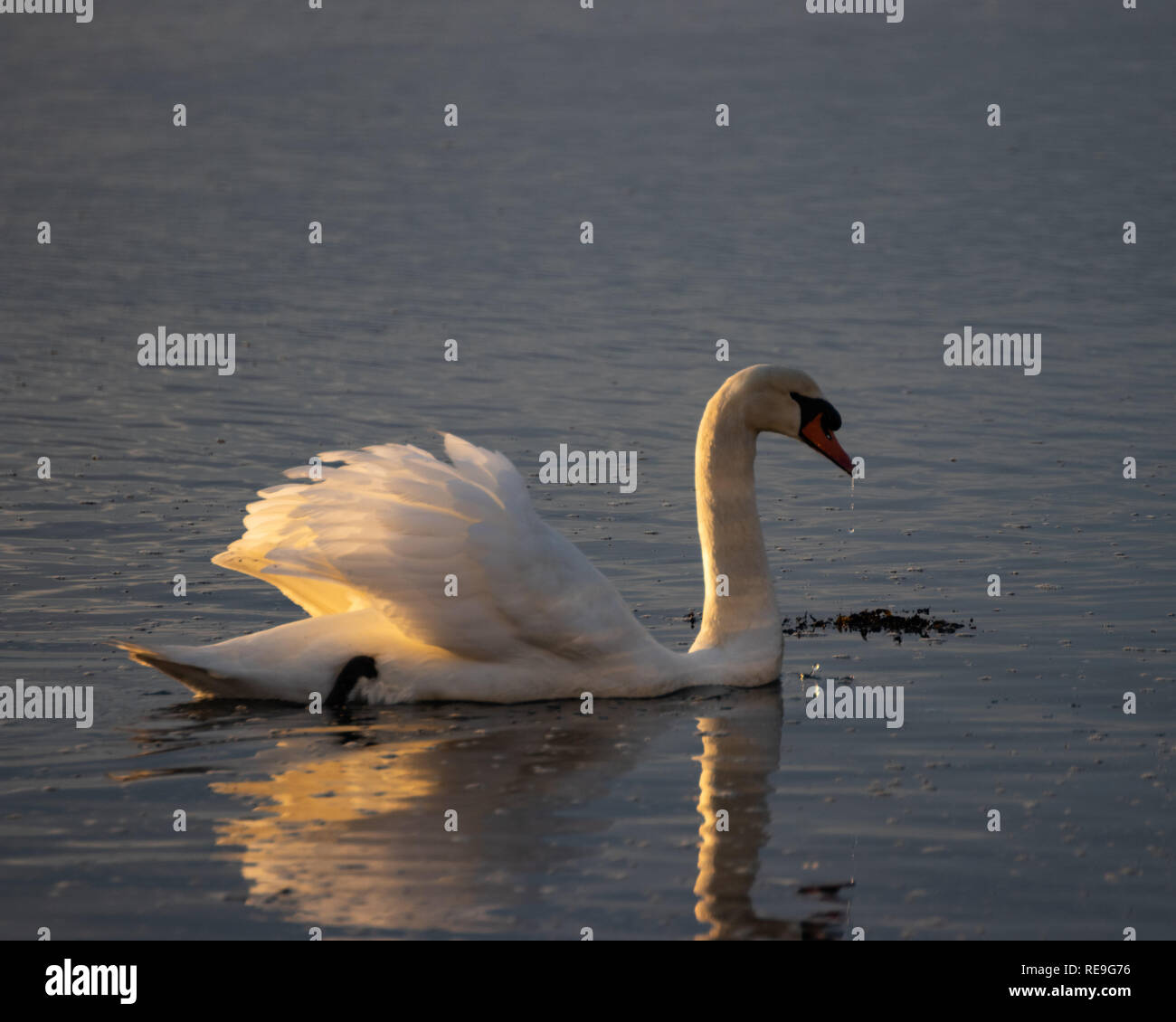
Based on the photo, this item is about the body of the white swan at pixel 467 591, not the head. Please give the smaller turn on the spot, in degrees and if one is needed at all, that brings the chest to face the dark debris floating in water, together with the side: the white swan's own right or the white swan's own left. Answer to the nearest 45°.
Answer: approximately 45° to the white swan's own left

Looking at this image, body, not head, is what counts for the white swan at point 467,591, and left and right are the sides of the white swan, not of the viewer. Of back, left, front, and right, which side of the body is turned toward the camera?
right
